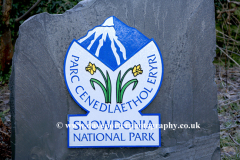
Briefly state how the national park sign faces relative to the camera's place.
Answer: facing the viewer
